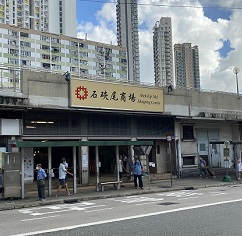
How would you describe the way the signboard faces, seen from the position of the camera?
facing the viewer and to the right of the viewer

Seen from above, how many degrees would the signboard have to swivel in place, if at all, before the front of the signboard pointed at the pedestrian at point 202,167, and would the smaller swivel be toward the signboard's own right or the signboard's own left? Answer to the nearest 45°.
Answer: approximately 90° to the signboard's own left
